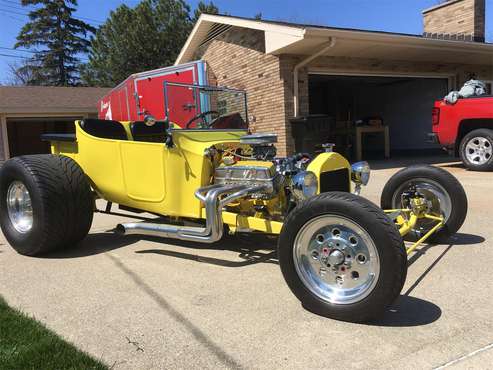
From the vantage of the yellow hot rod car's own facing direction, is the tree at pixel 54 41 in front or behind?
behind

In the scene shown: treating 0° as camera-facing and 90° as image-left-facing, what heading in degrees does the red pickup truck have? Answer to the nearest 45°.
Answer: approximately 270°

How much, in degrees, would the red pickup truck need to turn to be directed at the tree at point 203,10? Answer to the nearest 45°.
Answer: approximately 135° to its left

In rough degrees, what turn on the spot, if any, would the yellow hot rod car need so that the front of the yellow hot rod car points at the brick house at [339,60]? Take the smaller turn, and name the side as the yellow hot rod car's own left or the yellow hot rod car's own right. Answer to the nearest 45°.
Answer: approximately 135° to the yellow hot rod car's own left

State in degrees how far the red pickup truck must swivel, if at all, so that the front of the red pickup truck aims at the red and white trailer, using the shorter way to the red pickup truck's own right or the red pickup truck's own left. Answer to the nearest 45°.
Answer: approximately 180°

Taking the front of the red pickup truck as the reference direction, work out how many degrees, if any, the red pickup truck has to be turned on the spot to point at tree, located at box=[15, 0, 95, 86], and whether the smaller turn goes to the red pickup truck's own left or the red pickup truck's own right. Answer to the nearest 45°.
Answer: approximately 135° to the red pickup truck's own left

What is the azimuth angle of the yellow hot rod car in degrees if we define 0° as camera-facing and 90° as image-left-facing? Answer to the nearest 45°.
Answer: approximately 315°

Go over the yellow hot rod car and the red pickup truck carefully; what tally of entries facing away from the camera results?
0

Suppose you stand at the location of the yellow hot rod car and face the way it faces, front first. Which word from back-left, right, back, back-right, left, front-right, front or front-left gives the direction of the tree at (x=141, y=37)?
back-left

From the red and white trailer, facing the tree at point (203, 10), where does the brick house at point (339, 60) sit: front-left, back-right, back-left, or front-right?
front-right

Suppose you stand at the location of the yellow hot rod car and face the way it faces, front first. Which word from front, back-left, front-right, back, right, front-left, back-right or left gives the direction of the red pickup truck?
left
